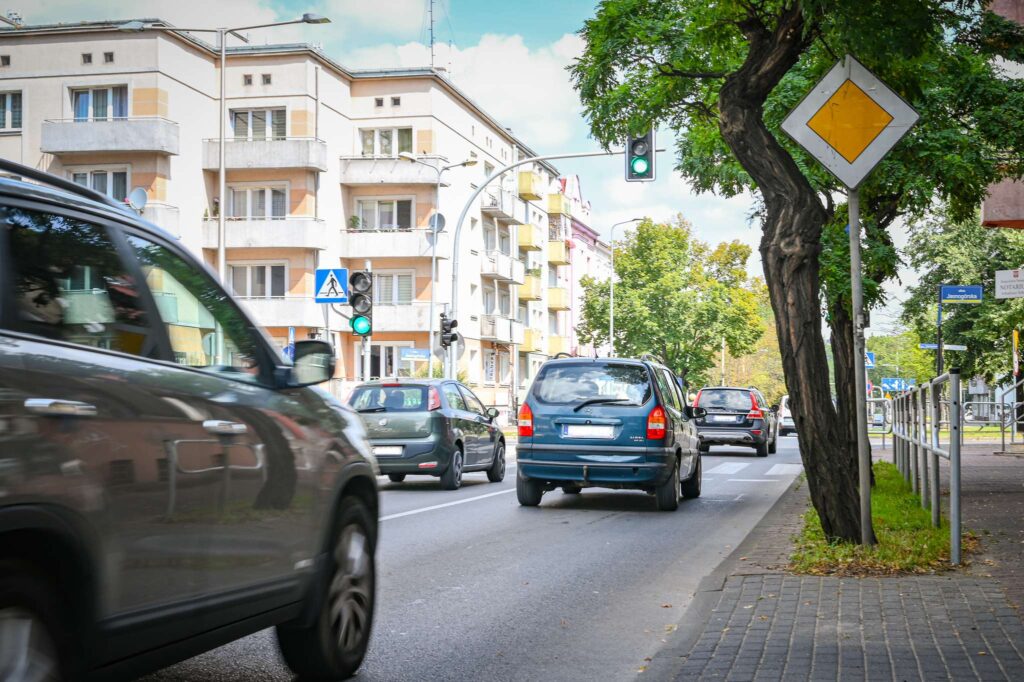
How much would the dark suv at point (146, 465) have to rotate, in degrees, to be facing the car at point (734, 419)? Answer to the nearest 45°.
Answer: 0° — it already faces it

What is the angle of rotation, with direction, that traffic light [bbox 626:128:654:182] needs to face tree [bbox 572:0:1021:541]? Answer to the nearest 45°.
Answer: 0° — it already faces it

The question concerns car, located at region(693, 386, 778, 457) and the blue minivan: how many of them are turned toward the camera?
0

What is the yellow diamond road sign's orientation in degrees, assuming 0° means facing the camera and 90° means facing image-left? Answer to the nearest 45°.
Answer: approximately 0°

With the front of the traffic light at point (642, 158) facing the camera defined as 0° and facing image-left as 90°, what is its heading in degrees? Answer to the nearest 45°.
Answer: approximately 0°

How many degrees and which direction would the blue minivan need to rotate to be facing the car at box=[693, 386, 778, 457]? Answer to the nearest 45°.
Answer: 0° — it already faces it

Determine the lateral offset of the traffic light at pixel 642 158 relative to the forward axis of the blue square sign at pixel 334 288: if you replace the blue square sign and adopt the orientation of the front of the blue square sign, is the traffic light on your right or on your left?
on your left

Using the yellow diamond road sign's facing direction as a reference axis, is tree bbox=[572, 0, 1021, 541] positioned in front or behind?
behind

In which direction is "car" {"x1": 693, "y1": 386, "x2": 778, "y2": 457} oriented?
away from the camera

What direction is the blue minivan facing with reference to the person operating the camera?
facing away from the viewer

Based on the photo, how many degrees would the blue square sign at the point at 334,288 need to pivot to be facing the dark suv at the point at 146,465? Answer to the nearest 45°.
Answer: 0° — it already faces it

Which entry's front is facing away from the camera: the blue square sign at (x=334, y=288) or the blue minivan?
the blue minivan

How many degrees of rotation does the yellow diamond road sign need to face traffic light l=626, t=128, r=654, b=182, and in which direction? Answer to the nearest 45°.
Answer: approximately 180°
